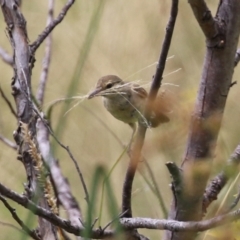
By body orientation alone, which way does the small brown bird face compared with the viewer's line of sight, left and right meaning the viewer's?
facing the viewer and to the left of the viewer
